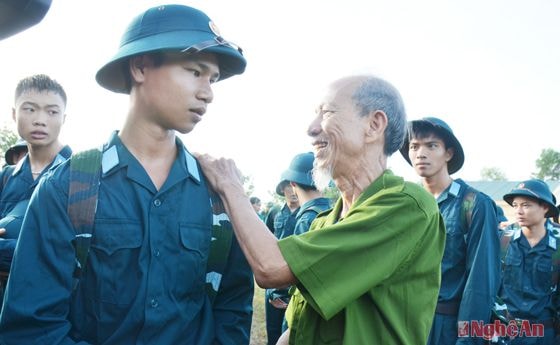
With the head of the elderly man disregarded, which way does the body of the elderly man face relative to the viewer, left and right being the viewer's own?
facing to the left of the viewer

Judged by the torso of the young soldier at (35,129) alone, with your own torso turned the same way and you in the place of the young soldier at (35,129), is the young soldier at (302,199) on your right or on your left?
on your left

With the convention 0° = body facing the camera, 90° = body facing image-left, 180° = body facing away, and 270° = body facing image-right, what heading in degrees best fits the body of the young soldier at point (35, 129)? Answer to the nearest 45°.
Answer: approximately 0°

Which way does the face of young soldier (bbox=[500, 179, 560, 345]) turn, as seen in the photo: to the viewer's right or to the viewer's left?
to the viewer's left

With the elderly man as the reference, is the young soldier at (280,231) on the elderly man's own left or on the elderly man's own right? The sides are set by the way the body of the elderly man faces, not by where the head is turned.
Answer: on the elderly man's own right

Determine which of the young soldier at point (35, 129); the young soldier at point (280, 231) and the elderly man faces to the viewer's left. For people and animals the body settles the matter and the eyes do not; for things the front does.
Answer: the elderly man

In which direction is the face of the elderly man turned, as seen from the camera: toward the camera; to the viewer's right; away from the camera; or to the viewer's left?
to the viewer's left

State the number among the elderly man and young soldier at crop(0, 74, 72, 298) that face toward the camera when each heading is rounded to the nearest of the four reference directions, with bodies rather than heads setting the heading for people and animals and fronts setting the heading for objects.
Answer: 1

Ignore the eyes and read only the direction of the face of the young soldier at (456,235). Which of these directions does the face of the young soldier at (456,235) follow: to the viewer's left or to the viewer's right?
to the viewer's left
